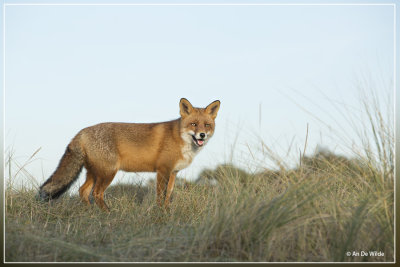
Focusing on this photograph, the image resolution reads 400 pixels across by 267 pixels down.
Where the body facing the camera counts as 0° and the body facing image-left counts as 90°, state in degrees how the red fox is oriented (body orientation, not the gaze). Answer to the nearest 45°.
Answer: approximately 270°
